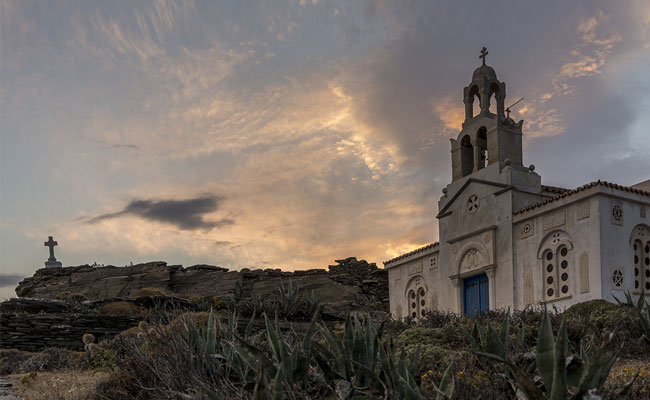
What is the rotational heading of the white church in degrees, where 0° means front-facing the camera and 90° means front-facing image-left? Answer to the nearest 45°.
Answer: approximately 45°

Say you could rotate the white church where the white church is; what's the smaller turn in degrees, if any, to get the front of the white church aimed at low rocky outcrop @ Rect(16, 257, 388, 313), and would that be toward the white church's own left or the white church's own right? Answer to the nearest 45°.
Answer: approximately 90° to the white church's own right

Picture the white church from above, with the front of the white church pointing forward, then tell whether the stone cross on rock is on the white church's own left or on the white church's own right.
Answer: on the white church's own right

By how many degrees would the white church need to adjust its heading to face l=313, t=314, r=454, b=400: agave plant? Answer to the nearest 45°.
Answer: approximately 45° to its left

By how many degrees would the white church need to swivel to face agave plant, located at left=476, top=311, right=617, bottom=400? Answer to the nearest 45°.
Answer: approximately 45° to its left

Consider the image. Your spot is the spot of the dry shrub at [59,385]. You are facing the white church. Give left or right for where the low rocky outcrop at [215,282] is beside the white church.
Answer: left
